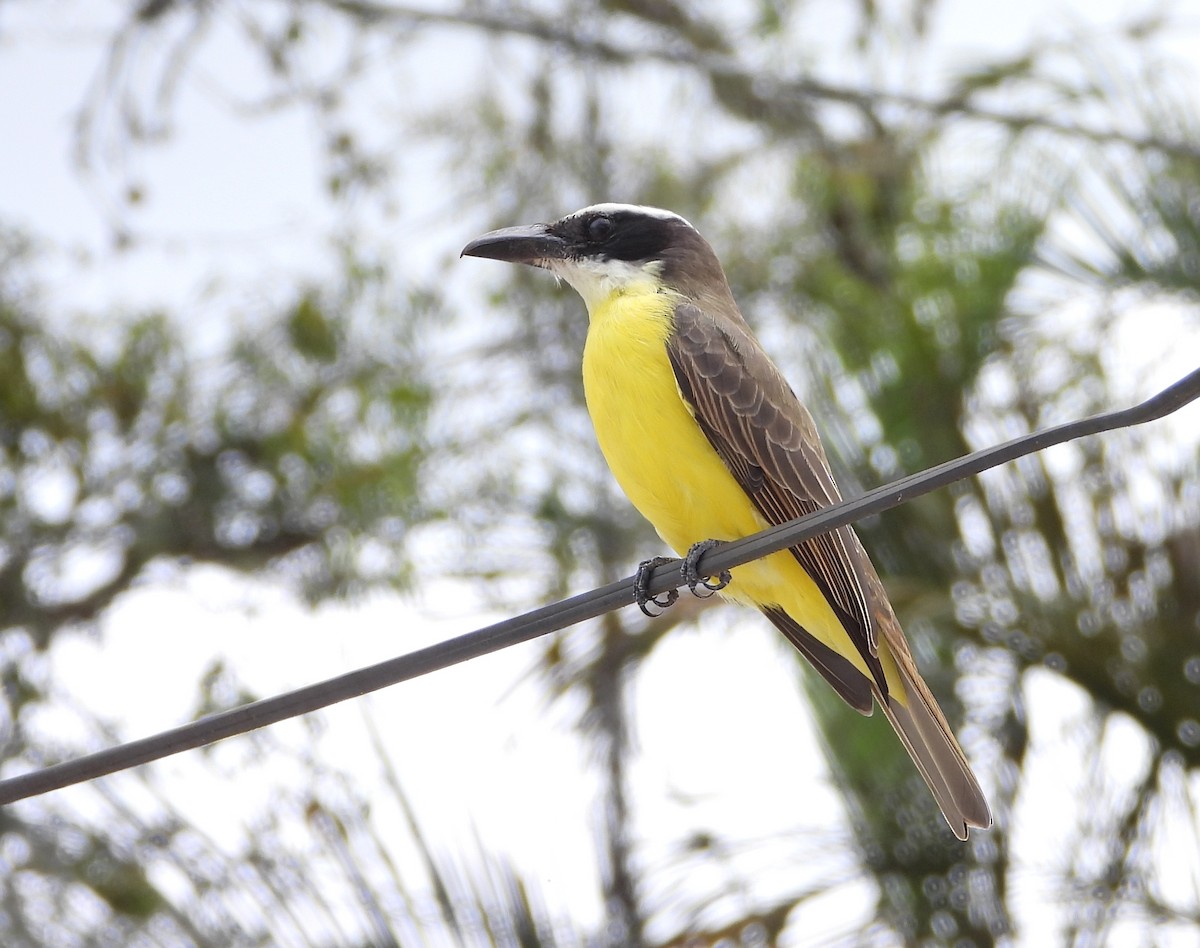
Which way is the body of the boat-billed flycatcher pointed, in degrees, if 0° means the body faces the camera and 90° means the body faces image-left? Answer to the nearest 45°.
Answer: approximately 90°
